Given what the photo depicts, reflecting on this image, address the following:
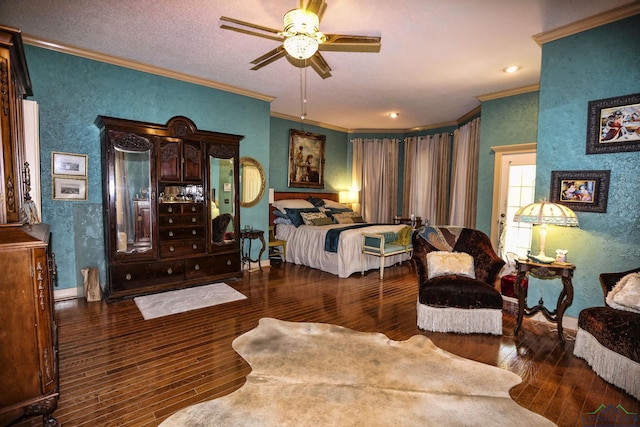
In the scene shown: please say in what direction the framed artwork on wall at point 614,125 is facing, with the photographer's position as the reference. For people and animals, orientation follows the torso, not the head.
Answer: facing the viewer and to the left of the viewer

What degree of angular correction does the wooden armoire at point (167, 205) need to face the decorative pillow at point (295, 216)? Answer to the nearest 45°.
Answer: approximately 90° to its left

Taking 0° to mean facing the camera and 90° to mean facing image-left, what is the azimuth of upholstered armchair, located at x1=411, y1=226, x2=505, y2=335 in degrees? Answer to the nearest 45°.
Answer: approximately 0°

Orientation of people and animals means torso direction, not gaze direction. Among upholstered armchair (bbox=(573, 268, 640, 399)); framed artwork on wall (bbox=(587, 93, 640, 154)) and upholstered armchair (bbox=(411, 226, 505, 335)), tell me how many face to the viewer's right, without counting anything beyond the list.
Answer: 0

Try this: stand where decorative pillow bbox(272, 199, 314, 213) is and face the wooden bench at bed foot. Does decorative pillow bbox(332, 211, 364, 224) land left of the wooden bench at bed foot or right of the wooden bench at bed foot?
left

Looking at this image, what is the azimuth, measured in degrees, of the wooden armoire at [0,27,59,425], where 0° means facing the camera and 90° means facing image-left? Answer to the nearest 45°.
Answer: approximately 315°

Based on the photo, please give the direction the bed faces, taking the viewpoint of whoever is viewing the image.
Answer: facing the viewer and to the right of the viewer

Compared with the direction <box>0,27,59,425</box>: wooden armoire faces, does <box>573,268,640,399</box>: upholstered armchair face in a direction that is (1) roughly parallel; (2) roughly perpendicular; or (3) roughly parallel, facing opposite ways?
roughly parallel, facing opposite ways

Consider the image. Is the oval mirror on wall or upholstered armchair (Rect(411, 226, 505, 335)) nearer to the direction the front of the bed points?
the upholstered armchair

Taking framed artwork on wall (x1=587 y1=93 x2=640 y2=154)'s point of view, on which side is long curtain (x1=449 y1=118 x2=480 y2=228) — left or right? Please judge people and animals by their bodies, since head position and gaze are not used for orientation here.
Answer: on its right

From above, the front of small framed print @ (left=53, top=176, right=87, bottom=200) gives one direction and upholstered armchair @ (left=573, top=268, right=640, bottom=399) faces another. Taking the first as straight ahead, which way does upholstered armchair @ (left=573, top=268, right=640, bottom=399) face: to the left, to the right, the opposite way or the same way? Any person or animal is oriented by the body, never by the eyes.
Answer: the opposite way

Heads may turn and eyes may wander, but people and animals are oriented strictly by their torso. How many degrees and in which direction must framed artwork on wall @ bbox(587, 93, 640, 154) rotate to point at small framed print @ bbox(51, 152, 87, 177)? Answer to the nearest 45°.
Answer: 0° — it already faces it

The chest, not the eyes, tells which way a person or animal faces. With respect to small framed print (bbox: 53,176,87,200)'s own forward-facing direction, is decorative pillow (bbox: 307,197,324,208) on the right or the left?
on its left

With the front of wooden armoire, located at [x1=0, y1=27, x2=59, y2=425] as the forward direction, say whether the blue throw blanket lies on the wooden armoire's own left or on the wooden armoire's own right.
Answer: on the wooden armoire's own left

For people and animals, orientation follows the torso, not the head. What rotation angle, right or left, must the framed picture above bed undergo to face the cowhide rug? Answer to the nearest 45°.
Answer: approximately 45° to its right

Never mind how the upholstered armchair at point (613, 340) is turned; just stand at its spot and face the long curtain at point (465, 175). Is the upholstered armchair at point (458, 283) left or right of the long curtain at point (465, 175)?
left

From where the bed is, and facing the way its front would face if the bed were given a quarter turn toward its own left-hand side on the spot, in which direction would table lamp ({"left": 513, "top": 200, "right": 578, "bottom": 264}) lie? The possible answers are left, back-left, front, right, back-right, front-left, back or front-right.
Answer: right

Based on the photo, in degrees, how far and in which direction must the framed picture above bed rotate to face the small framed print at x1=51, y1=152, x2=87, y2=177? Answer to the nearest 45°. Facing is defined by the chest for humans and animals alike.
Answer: approximately 90° to its right

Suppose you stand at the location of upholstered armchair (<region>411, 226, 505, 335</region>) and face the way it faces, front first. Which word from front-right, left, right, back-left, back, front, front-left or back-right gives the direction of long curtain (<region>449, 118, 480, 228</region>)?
back
